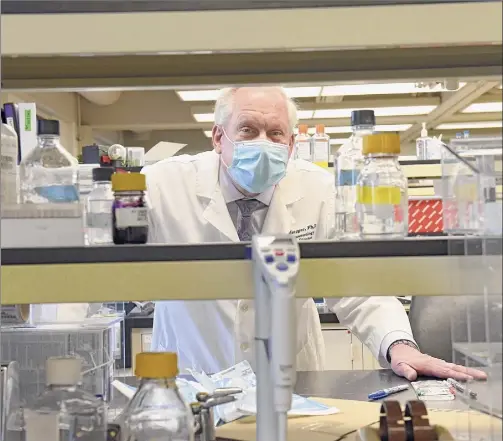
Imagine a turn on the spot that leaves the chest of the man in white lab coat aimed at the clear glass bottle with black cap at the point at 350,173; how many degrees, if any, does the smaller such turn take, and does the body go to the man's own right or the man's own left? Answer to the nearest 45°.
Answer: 0° — they already face it

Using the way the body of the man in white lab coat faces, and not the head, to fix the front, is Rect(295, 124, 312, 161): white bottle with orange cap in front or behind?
behind

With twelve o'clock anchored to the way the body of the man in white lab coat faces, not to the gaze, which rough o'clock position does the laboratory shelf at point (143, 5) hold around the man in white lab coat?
The laboratory shelf is roughly at 12 o'clock from the man in white lab coat.

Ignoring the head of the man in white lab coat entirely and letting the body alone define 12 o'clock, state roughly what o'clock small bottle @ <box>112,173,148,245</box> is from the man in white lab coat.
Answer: The small bottle is roughly at 12 o'clock from the man in white lab coat.

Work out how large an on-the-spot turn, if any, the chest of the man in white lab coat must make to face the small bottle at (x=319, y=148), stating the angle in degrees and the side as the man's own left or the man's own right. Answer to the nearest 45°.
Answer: approximately 180°

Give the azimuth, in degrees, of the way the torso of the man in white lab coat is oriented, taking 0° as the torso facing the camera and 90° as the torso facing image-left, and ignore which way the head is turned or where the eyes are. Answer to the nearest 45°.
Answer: approximately 0°

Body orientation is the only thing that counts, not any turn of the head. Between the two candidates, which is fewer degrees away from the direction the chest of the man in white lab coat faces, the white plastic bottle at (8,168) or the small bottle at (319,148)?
the white plastic bottle
